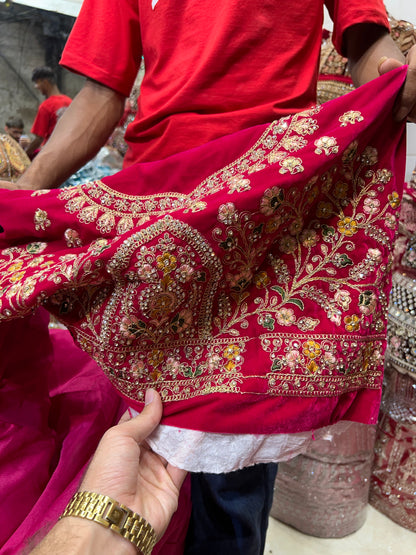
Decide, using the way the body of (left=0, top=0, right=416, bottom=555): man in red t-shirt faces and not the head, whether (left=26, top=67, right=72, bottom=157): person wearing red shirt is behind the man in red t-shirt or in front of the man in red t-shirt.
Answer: behind

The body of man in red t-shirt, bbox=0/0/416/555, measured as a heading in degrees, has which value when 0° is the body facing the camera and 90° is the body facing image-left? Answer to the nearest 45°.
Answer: approximately 0°
